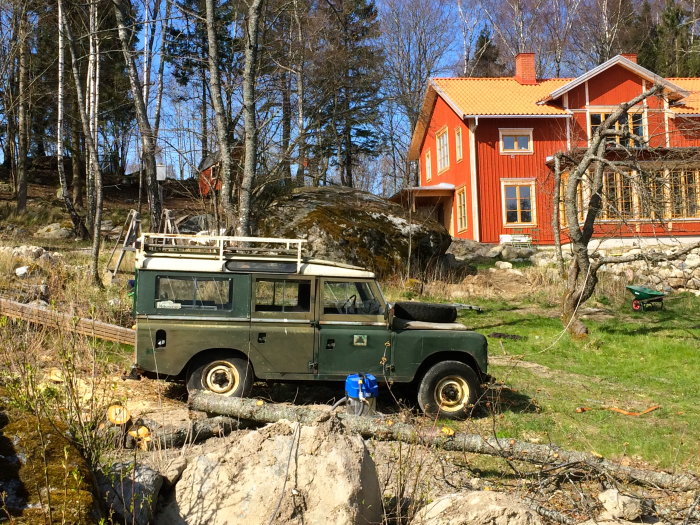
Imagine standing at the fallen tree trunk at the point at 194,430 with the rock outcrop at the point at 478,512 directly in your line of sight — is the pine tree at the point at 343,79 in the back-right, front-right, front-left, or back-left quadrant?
back-left

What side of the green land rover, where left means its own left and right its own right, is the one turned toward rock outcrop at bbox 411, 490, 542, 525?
right

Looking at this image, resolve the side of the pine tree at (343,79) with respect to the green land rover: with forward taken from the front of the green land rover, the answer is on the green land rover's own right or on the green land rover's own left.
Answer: on the green land rover's own left

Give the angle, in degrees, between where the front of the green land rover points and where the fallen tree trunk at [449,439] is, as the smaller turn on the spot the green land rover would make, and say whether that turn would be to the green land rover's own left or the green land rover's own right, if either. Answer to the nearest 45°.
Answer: approximately 45° to the green land rover's own right

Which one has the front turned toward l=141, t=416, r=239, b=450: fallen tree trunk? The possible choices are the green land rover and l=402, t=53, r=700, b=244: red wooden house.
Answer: the red wooden house

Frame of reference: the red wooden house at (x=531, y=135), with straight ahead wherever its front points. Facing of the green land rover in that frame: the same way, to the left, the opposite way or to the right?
to the left

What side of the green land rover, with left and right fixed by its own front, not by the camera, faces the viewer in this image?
right

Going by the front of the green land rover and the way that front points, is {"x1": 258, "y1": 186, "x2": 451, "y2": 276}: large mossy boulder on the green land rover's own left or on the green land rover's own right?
on the green land rover's own left

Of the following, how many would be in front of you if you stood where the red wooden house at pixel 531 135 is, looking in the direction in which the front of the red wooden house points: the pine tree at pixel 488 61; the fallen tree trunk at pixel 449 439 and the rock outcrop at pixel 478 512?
2

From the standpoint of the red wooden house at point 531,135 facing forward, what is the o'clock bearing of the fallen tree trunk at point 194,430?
The fallen tree trunk is roughly at 12 o'clock from the red wooden house.

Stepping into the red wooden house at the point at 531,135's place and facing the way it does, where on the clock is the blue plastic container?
The blue plastic container is roughly at 12 o'clock from the red wooden house.

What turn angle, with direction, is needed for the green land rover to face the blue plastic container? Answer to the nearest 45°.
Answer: approximately 45° to its right

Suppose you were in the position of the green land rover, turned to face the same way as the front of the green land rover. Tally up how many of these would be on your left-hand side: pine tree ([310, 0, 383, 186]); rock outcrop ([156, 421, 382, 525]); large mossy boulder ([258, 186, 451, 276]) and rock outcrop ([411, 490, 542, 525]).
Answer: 2

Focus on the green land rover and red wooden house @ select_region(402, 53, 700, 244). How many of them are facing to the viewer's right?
1

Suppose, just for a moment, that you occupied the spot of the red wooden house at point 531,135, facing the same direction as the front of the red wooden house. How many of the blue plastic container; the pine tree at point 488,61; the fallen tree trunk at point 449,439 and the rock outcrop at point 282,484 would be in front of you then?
3

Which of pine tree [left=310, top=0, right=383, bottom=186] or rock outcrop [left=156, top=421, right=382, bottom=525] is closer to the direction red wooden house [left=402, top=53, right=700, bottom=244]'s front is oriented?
the rock outcrop

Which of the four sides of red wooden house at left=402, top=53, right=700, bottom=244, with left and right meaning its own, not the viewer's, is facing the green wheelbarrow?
front
